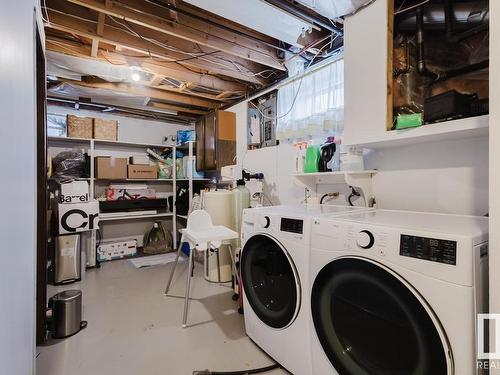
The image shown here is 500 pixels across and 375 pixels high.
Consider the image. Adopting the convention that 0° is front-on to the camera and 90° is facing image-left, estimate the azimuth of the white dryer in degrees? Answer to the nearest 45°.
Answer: approximately 45°

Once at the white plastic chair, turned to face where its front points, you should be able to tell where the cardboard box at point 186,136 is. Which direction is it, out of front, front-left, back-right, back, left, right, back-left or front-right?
back-left

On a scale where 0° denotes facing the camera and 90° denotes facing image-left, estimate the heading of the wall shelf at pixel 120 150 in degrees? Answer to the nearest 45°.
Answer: approximately 315°

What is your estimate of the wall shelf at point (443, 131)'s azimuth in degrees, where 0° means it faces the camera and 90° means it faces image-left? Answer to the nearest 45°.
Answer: approximately 45°

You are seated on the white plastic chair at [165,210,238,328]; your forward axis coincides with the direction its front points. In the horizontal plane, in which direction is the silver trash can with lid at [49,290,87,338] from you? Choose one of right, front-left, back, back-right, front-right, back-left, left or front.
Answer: back-right

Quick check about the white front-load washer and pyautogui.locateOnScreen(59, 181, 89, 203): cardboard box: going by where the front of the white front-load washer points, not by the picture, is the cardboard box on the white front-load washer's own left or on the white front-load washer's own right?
on the white front-load washer's own right

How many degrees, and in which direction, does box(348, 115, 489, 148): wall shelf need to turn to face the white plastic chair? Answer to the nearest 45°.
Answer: approximately 45° to its right

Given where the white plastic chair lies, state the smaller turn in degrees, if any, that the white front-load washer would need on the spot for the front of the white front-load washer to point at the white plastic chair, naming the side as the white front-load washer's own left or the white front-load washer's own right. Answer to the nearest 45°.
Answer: approximately 90° to the white front-load washer's own right
